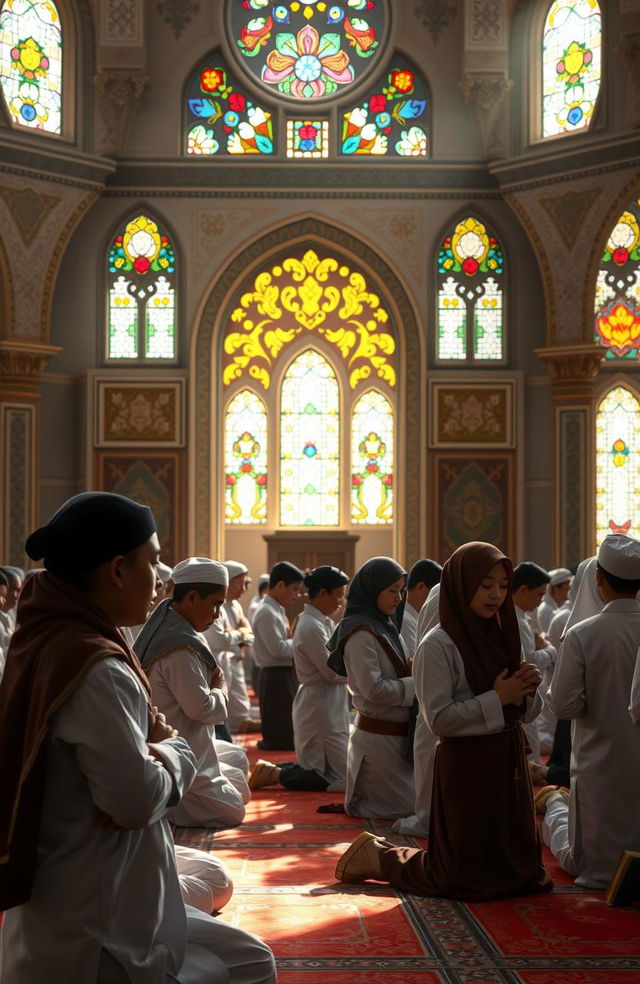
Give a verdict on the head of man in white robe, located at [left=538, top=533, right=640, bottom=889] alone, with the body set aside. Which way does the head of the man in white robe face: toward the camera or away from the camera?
away from the camera

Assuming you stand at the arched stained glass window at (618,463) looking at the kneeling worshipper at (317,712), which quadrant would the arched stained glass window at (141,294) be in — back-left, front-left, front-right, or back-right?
front-right

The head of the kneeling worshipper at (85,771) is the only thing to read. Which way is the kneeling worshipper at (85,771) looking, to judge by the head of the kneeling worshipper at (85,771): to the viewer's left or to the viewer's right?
to the viewer's right

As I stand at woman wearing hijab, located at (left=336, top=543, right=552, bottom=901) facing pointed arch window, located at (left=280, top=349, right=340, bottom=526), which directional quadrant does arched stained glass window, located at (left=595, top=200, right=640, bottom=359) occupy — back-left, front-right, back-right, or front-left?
front-right

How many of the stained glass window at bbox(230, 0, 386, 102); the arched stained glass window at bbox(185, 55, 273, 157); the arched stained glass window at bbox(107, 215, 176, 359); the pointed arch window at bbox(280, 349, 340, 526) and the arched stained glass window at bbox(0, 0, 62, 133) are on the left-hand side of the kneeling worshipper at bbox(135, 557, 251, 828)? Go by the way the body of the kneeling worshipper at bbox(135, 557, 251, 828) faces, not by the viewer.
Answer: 5

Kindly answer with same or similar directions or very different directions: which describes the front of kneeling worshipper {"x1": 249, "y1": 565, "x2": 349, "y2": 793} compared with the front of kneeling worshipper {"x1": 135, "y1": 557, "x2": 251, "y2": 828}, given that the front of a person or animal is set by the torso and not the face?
same or similar directions

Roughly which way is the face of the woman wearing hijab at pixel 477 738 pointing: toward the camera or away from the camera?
toward the camera

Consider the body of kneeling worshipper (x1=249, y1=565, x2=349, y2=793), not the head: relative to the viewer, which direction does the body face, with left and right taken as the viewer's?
facing to the right of the viewer
